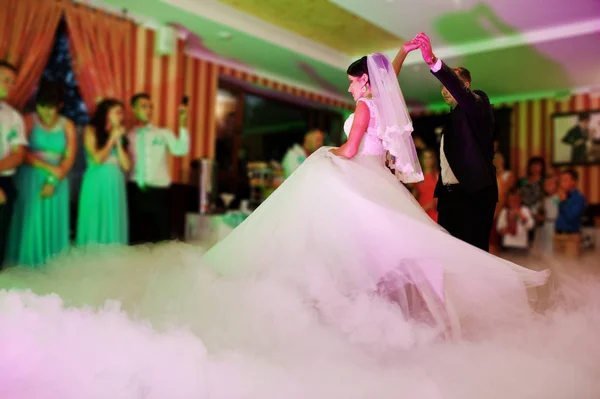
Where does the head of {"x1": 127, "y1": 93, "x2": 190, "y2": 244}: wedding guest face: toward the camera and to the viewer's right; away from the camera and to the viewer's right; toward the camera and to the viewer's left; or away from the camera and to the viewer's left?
toward the camera and to the viewer's right

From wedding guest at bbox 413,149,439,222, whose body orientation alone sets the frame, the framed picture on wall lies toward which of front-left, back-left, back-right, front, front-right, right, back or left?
back-left

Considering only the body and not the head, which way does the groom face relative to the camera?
to the viewer's left

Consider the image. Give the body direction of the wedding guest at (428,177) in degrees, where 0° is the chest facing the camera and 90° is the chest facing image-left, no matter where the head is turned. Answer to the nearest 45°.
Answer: approximately 0°

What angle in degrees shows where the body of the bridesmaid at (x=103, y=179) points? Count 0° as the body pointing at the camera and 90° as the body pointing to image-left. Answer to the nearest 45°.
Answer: approximately 315°

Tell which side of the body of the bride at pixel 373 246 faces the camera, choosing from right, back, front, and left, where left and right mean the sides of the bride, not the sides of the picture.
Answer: left

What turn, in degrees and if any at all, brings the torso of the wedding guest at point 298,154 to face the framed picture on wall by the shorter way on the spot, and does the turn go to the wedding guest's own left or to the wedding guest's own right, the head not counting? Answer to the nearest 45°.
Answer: approximately 45° to the wedding guest's own left

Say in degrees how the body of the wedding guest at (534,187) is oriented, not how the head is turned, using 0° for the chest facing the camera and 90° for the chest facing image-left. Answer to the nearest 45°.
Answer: approximately 45°

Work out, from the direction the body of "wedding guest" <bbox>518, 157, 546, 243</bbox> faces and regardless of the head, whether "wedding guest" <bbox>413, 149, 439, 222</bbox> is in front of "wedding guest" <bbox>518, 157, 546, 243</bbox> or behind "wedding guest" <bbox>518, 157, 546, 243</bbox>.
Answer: in front
